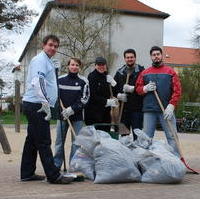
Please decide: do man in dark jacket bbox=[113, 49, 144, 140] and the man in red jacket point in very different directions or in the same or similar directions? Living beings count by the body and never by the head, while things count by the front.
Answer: same or similar directions

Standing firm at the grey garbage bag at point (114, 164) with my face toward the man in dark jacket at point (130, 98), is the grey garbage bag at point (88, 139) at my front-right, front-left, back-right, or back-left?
front-left

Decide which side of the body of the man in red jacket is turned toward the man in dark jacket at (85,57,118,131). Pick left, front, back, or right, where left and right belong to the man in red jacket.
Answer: right

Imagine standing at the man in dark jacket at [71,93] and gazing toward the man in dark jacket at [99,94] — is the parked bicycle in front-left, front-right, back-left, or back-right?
front-left

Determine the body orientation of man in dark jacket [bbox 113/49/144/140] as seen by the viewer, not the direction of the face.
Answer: toward the camera

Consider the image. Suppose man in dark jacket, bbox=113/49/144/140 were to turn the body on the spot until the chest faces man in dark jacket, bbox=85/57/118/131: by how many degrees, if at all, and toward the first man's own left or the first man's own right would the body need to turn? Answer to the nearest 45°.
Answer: approximately 45° to the first man's own right

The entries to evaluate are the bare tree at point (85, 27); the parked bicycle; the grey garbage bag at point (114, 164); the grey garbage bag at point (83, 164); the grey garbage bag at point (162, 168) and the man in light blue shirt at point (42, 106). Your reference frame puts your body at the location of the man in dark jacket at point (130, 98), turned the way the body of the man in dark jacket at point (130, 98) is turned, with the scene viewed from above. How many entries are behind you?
2

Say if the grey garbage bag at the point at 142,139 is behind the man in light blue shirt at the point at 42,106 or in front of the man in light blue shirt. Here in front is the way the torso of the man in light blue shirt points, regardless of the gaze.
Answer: in front

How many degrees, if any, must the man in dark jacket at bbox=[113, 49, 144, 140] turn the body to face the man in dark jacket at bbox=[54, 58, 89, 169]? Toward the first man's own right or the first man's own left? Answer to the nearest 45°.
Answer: approximately 45° to the first man's own right
